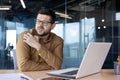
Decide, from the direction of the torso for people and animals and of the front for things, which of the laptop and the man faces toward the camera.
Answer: the man

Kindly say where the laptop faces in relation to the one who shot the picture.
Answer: facing away from the viewer and to the left of the viewer

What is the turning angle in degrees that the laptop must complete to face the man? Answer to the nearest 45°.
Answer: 0° — it already faces them

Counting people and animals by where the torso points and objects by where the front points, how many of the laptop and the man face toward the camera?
1

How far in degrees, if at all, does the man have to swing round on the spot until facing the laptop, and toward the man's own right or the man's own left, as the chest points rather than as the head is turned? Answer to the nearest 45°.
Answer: approximately 45° to the man's own left

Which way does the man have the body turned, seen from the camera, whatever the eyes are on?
toward the camera
